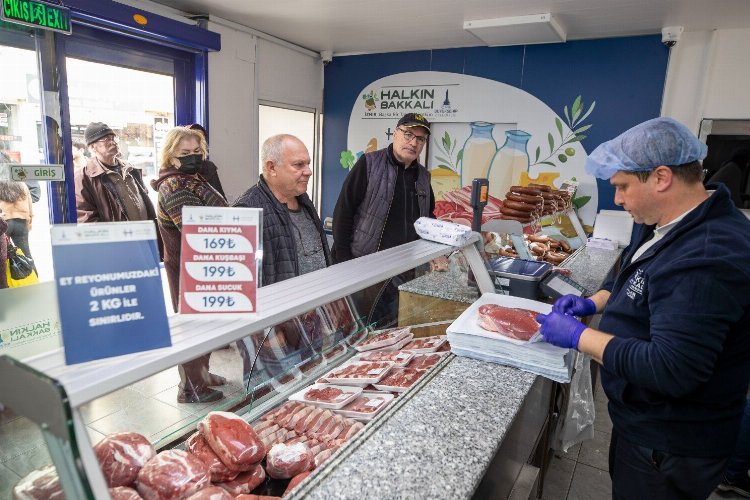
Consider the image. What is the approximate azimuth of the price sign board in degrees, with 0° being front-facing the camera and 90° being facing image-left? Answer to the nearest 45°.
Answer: approximately 0°

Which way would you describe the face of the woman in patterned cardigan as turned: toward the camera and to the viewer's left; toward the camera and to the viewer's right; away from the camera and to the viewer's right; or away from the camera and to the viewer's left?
toward the camera and to the viewer's right

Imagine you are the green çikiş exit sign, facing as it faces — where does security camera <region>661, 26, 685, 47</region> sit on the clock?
The security camera is roughly at 11 o'clock from the green çikiş exit sign.

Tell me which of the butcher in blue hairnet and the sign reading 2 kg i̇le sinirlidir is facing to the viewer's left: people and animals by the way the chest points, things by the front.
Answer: the butcher in blue hairnet

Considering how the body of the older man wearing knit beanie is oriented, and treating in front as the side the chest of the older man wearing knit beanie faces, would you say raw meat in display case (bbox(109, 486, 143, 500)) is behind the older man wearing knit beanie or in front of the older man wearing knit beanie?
in front

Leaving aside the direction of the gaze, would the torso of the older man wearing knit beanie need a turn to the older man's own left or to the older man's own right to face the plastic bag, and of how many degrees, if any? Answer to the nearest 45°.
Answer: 0° — they already face it

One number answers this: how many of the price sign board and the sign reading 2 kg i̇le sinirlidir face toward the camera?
2

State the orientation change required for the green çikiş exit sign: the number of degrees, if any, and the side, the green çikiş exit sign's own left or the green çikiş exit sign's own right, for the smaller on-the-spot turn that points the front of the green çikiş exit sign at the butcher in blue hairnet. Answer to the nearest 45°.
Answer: approximately 45° to the green çikiş exit sign's own right

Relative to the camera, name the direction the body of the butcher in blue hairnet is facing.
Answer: to the viewer's left
